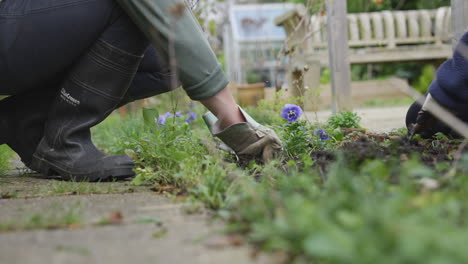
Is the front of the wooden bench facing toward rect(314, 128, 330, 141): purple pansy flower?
yes

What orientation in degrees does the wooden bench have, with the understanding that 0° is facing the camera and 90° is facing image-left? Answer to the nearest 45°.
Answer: approximately 0°

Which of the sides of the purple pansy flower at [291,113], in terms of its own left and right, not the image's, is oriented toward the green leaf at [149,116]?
right

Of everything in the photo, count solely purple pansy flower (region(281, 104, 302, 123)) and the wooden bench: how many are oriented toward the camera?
2

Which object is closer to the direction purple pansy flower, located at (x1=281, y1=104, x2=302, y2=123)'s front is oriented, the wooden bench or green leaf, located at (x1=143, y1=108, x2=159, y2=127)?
the green leaf

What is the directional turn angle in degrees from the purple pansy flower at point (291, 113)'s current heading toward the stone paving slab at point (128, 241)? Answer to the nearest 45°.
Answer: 0° — it already faces it
